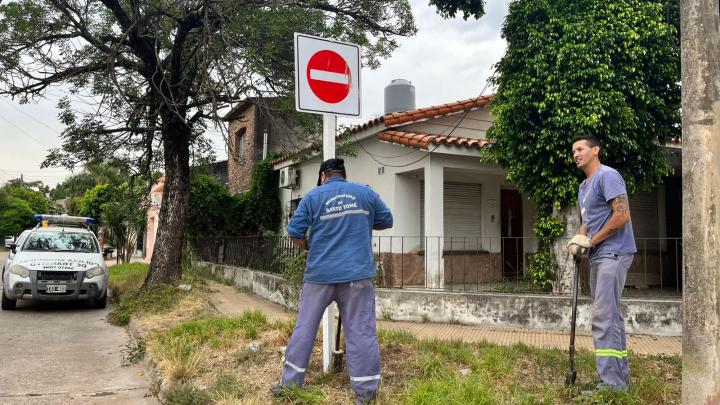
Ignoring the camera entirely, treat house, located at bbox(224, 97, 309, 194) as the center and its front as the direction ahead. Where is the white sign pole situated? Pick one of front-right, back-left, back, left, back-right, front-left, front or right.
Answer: front-left

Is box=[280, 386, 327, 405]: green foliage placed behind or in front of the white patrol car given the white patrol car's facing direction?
in front

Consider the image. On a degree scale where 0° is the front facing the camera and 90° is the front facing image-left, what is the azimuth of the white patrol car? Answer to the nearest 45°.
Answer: approximately 0°

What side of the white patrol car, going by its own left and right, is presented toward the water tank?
left

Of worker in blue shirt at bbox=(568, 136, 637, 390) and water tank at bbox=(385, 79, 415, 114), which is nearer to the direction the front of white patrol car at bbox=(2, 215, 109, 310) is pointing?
the worker in blue shirt

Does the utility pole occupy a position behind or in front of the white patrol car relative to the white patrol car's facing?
in front

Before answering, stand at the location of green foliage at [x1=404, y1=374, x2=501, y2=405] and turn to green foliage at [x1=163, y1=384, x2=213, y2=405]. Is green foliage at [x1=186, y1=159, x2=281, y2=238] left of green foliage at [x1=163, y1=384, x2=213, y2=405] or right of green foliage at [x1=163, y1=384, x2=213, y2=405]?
right

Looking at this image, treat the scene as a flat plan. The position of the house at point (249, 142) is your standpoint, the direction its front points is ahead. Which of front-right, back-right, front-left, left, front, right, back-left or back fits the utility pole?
front-left

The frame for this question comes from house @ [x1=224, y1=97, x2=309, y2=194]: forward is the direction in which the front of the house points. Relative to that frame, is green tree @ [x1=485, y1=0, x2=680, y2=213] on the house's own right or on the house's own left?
on the house's own left

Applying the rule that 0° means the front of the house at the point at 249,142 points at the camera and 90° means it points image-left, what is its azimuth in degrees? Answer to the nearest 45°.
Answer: approximately 45°
